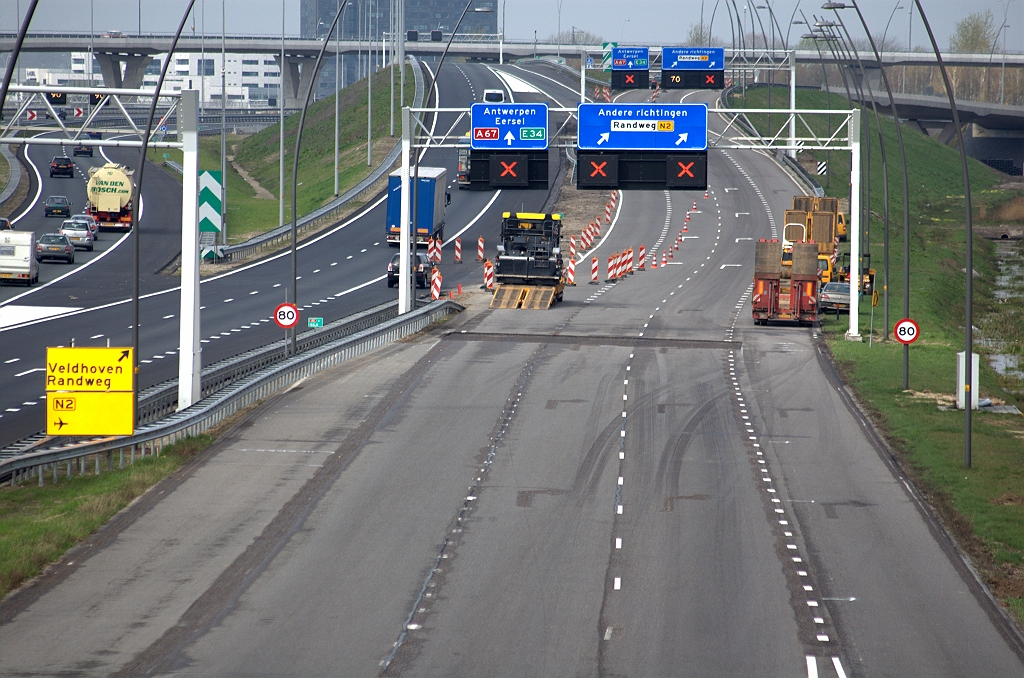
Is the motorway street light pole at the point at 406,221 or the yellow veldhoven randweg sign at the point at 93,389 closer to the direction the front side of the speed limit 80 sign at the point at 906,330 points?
the yellow veldhoven randweg sign

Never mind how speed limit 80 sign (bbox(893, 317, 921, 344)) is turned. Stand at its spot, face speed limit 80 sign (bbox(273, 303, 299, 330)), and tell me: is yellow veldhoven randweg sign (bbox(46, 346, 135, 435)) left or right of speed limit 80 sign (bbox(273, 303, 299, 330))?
left

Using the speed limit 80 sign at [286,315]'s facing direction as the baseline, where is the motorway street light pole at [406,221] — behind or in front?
behind

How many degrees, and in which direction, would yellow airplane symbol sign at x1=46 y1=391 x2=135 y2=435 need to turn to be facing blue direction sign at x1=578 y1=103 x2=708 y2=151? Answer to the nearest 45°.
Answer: approximately 135° to its left

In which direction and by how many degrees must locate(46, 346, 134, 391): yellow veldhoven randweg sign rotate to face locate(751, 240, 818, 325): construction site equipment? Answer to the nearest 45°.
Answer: approximately 135° to its left

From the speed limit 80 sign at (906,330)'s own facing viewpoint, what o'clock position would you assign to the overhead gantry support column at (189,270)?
The overhead gantry support column is roughly at 2 o'clock from the speed limit 80 sign.

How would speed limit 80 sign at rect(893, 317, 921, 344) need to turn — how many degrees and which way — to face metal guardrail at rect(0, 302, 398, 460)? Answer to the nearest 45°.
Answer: approximately 90° to its right
